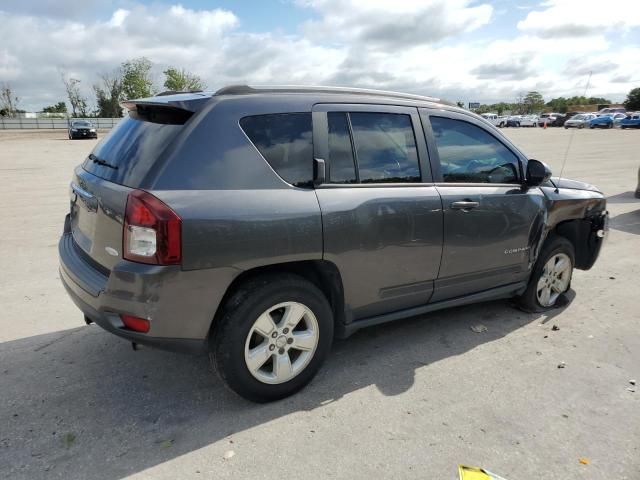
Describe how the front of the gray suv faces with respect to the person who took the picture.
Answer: facing away from the viewer and to the right of the viewer

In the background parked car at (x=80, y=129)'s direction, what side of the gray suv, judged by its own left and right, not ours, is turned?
left

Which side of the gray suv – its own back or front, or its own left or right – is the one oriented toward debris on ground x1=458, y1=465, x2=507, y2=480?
right

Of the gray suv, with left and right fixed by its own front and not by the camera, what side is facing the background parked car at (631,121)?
front

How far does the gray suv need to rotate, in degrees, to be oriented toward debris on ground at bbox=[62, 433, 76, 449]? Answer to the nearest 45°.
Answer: approximately 180°

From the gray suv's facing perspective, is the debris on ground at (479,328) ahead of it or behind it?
ahead

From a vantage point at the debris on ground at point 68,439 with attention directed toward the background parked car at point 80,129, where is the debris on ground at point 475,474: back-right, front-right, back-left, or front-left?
back-right
